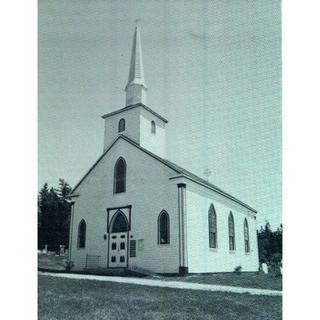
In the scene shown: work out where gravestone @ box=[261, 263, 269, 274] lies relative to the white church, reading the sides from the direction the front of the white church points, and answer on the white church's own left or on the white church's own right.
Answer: on the white church's own left

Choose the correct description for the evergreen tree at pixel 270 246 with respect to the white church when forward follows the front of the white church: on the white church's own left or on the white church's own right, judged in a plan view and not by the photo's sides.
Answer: on the white church's own left

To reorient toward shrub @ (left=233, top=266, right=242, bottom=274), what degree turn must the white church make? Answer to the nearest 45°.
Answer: approximately 135° to its left

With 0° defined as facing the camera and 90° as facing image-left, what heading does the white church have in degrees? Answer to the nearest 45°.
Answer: approximately 45°
